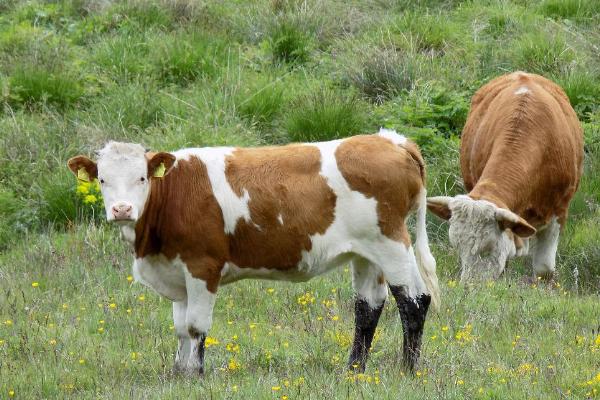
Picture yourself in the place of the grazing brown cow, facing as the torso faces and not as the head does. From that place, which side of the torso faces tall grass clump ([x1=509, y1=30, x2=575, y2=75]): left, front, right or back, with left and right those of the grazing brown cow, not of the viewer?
back

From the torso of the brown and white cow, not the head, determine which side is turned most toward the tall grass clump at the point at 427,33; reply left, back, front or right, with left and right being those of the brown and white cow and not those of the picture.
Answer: right

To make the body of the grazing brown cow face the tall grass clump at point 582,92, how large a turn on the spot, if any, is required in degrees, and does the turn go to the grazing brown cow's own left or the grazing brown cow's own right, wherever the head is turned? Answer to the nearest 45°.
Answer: approximately 180°

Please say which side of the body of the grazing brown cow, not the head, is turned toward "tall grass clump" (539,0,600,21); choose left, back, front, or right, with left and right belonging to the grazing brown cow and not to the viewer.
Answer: back

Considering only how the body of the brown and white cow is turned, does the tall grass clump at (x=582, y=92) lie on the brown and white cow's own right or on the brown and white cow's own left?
on the brown and white cow's own right

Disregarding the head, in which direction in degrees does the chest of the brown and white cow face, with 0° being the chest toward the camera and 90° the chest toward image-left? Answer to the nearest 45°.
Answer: approximately 90°

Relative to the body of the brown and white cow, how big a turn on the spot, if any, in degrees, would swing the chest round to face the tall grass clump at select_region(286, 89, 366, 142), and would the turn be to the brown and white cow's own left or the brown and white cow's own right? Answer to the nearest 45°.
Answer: approximately 90° to the brown and white cow's own right

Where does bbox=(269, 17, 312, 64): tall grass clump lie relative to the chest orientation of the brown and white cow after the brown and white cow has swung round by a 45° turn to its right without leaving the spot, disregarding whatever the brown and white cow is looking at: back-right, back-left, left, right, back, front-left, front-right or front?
front-right

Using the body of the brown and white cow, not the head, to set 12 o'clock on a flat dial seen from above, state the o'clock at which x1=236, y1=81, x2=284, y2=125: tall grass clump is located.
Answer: The tall grass clump is roughly at 3 o'clock from the brown and white cow.

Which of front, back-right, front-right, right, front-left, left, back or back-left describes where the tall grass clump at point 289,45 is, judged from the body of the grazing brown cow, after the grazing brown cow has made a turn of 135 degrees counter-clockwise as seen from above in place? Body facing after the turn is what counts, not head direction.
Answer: left

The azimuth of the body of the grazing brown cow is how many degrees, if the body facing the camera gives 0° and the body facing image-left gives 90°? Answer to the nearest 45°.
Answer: approximately 0°

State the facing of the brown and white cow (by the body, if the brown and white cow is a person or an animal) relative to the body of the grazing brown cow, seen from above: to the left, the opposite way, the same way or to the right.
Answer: to the right

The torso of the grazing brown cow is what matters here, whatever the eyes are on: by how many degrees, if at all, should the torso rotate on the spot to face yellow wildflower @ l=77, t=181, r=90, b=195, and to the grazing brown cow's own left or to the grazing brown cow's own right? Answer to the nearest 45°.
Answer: approximately 90° to the grazing brown cow's own right
